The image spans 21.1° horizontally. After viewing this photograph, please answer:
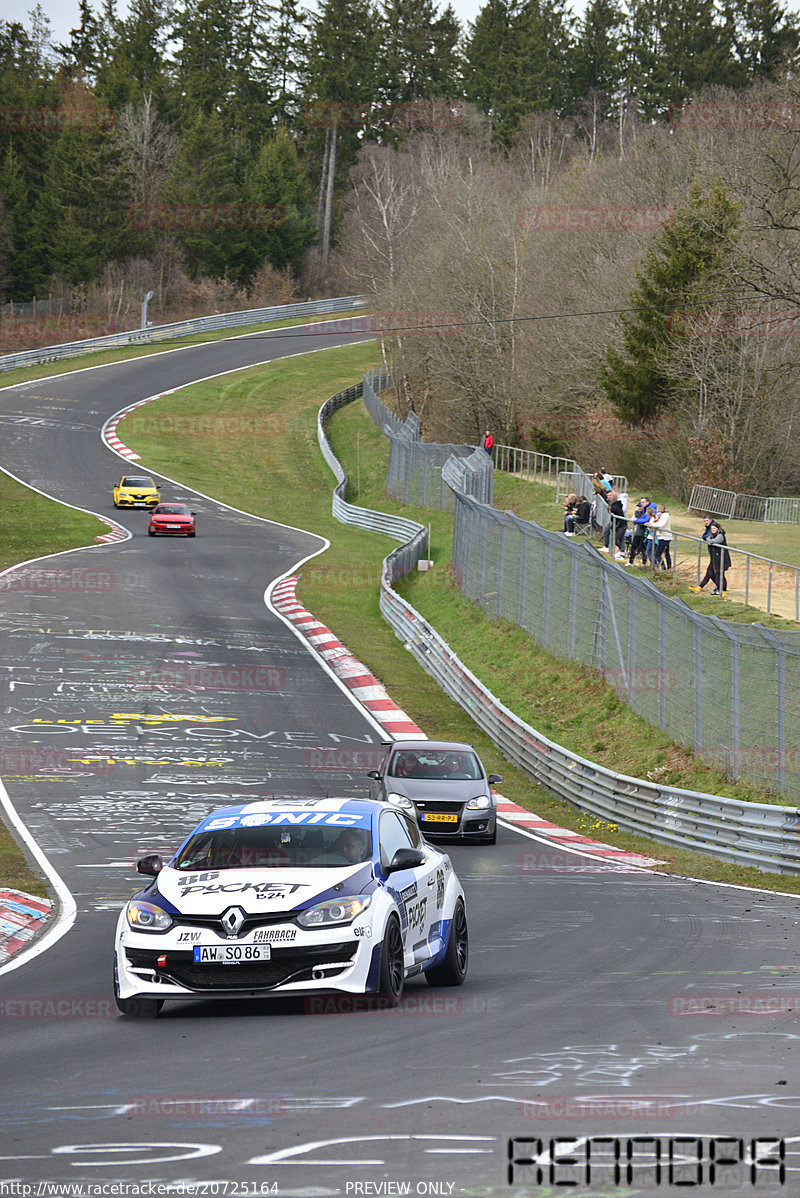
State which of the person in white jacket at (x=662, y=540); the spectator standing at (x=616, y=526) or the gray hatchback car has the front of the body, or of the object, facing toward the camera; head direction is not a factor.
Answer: the gray hatchback car

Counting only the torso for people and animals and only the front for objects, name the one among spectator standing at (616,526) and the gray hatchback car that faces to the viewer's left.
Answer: the spectator standing

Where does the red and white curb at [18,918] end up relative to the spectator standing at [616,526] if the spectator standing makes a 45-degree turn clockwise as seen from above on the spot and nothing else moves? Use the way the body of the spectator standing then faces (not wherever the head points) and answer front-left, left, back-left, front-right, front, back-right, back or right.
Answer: back-left

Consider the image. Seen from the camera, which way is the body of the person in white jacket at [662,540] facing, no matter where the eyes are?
to the viewer's left

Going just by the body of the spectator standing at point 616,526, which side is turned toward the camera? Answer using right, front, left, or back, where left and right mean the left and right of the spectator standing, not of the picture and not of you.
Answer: left

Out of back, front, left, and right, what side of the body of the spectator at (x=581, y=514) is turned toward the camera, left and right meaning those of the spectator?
left

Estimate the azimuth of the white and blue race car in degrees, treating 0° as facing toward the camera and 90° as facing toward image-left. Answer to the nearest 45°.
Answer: approximately 45°

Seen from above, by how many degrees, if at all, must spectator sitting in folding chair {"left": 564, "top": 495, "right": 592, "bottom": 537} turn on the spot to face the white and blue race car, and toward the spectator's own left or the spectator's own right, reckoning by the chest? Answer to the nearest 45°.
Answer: approximately 90° to the spectator's own left

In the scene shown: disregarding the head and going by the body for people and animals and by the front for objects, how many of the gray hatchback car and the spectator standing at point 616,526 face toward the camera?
1

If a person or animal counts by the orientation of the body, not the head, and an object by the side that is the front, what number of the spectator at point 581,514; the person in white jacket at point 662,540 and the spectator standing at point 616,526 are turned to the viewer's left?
3
